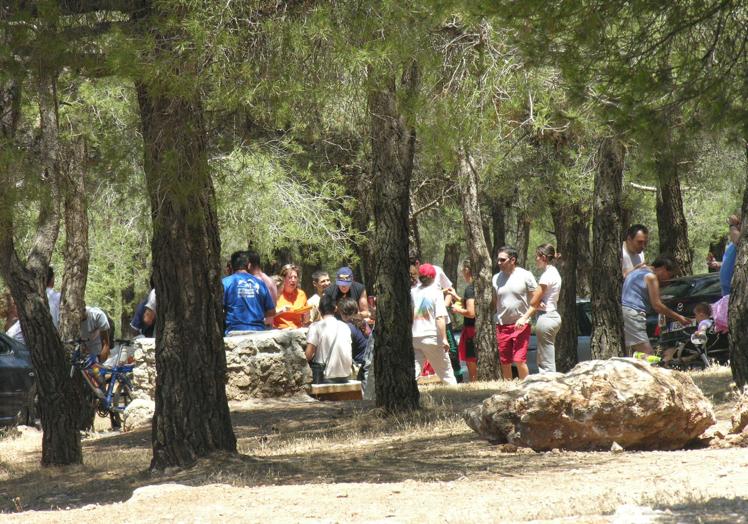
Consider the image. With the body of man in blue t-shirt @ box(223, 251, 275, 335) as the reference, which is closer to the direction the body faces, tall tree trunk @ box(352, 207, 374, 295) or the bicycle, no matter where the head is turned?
the tall tree trunk

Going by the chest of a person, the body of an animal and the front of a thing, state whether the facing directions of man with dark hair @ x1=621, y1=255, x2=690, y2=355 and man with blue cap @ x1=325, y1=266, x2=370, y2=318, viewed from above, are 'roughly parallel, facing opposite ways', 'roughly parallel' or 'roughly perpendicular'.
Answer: roughly perpendicular

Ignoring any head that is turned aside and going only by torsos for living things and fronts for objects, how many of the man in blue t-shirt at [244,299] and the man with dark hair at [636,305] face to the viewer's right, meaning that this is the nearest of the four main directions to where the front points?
1

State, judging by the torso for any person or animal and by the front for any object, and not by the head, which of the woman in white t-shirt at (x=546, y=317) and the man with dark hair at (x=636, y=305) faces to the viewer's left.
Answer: the woman in white t-shirt

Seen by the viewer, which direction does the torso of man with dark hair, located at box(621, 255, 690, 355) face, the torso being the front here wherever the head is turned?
to the viewer's right

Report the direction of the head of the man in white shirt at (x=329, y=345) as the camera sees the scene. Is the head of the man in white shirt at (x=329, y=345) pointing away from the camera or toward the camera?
away from the camera

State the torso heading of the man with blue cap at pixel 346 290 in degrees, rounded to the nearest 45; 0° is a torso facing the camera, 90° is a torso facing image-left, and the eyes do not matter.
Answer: approximately 0°

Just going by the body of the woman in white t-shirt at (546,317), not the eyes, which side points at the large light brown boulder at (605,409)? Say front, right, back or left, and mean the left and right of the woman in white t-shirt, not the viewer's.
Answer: left

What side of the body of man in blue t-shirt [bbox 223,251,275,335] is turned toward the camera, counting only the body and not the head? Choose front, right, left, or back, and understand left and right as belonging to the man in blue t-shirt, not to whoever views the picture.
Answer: back

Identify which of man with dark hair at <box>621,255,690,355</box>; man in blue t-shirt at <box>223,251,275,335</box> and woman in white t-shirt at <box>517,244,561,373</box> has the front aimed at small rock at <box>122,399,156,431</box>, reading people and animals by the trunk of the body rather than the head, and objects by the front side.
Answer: the woman in white t-shirt

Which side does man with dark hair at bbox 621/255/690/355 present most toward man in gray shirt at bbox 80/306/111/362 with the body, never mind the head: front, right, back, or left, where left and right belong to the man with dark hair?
back

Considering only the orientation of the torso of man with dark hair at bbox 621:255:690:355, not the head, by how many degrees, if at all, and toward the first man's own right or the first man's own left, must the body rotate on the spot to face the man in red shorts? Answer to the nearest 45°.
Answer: approximately 180°
